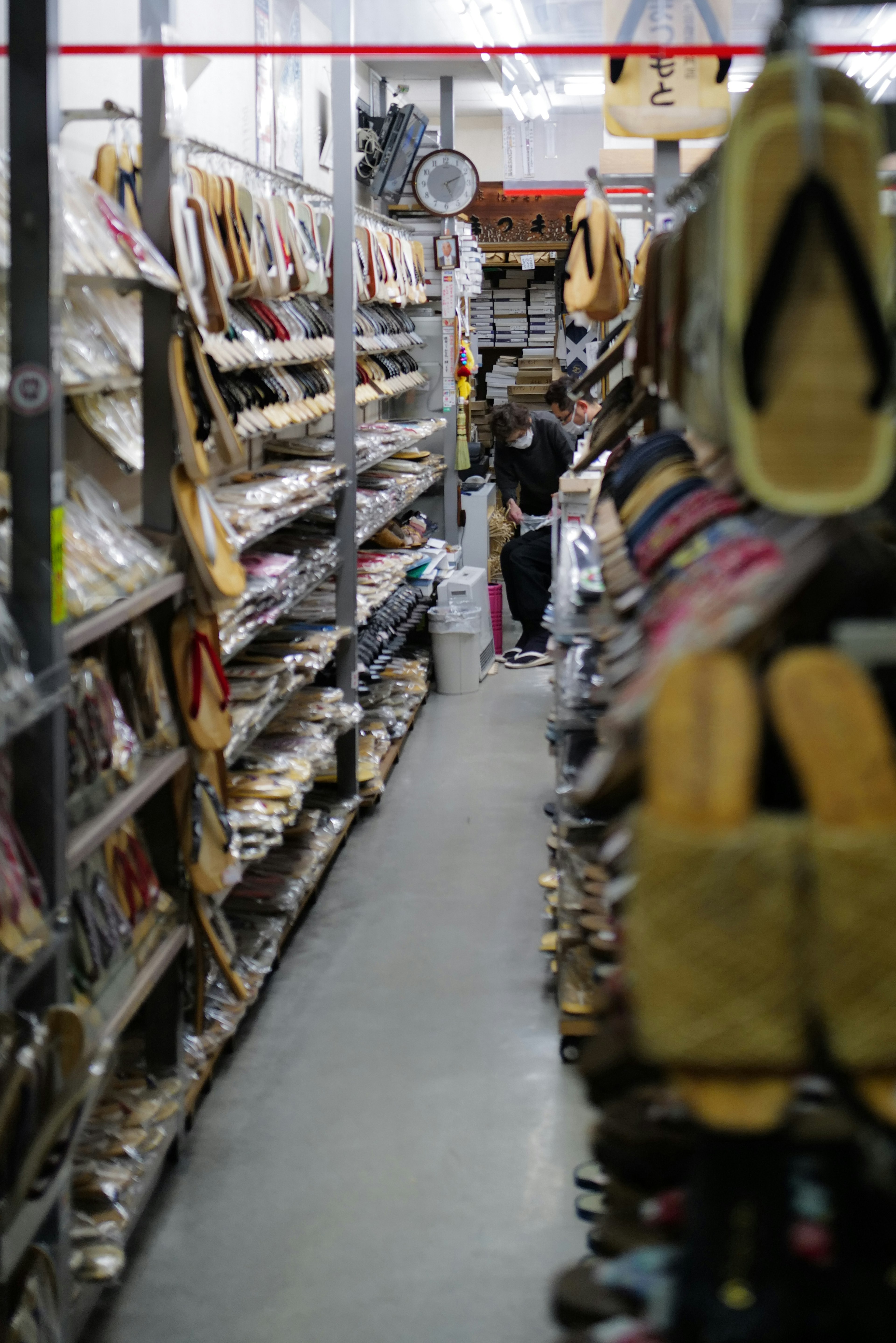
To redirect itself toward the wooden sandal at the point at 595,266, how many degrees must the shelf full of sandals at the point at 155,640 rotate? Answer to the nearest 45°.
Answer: approximately 45° to its left

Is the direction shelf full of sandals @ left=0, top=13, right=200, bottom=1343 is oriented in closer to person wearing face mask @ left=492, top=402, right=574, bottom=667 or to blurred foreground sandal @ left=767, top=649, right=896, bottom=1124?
the blurred foreground sandal

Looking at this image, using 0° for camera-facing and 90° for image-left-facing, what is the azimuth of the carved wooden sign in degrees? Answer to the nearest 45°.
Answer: approximately 0°

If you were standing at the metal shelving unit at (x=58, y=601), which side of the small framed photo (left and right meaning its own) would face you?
front

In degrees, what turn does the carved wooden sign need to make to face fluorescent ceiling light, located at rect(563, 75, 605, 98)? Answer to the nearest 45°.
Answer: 0° — it already faces it

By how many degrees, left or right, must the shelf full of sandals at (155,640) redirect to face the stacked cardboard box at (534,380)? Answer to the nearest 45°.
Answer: approximately 90° to its left

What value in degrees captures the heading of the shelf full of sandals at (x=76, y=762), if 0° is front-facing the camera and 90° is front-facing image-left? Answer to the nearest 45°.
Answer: approximately 315°

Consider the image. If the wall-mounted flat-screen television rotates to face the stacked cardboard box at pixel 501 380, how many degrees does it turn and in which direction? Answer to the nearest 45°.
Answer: approximately 135° to its left

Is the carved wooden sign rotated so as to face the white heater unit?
yes

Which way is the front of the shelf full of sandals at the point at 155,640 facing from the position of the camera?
facing to the right of the viewer

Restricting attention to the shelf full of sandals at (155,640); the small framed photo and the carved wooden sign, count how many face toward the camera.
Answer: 2

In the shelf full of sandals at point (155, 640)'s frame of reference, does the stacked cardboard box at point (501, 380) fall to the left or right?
on its left
